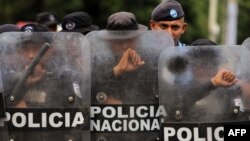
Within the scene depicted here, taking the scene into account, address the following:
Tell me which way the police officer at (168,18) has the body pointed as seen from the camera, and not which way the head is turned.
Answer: toward the camera
